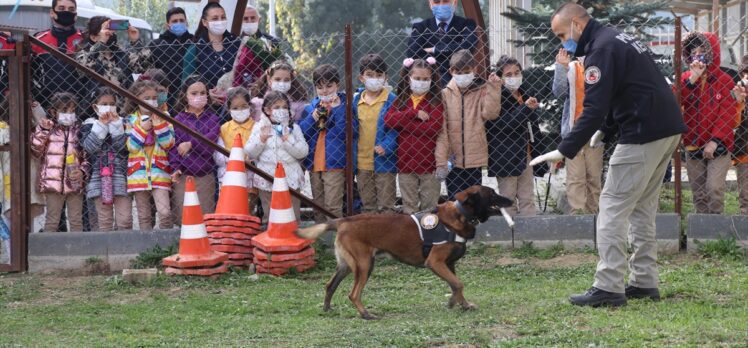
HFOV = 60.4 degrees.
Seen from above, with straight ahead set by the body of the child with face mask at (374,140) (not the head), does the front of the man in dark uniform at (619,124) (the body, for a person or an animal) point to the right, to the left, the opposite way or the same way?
to the right

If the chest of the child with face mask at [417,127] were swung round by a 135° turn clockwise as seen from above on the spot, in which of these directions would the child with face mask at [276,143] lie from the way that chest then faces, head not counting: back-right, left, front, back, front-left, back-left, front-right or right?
front-left

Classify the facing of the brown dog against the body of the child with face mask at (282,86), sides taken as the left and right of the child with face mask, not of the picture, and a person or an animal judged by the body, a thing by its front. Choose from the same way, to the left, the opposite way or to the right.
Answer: to the left

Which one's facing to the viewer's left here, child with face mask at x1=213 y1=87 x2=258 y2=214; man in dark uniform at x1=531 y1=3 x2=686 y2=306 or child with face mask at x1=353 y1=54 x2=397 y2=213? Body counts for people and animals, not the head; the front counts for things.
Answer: the man in dark uniform

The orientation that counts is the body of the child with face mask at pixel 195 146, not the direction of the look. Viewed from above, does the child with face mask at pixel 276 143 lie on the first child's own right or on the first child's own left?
on the first child's own left

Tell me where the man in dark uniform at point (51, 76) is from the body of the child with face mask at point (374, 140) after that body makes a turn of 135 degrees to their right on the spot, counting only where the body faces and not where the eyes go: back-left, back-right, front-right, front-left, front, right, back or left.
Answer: front-left

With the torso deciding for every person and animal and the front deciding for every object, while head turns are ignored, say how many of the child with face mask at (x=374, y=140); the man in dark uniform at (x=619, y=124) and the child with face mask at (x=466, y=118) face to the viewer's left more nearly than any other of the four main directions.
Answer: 1

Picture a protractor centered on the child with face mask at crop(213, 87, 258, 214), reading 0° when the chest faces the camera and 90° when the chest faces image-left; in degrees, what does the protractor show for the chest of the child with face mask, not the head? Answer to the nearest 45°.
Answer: approximately 0°

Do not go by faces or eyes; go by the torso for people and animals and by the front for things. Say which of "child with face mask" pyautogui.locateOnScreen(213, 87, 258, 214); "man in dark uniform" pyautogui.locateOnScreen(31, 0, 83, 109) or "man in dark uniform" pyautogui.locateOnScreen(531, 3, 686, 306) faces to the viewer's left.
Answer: "man in dark uniform" pyautogui.locateOnScreen(531, 3, 686, 306)

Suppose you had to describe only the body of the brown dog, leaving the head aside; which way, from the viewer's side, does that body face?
to the viewer's right

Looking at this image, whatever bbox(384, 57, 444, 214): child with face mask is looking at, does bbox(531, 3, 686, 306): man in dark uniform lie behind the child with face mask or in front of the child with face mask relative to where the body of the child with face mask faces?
in front
